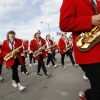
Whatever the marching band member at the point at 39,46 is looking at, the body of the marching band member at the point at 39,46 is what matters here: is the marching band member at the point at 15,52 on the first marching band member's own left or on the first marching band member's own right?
on the first marching band member's own right

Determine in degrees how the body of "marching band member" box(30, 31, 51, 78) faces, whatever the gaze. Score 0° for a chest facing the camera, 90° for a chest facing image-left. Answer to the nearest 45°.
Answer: approximately 315°
